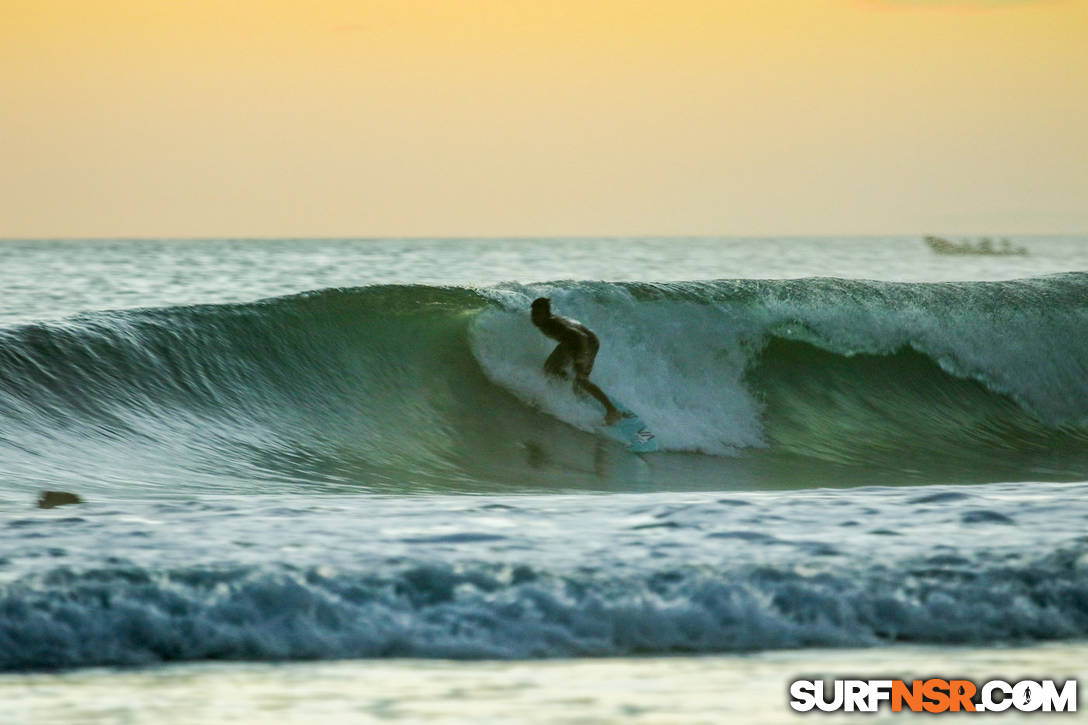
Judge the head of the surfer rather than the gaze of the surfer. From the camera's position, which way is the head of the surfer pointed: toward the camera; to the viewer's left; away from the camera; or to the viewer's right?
to the viewer's left

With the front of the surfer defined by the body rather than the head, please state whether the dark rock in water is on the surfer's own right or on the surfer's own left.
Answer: on the surfer's own left

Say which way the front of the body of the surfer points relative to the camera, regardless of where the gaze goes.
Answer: to the viewer's left
